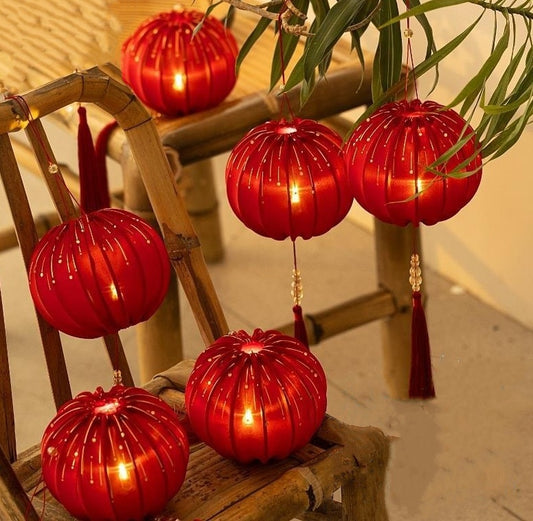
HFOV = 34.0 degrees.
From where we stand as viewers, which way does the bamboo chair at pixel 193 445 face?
facing the viewer and to the right of the viewer

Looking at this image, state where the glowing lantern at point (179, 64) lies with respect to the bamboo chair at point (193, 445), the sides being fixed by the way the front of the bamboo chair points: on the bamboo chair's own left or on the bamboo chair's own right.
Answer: on the bamboo chair's own left
